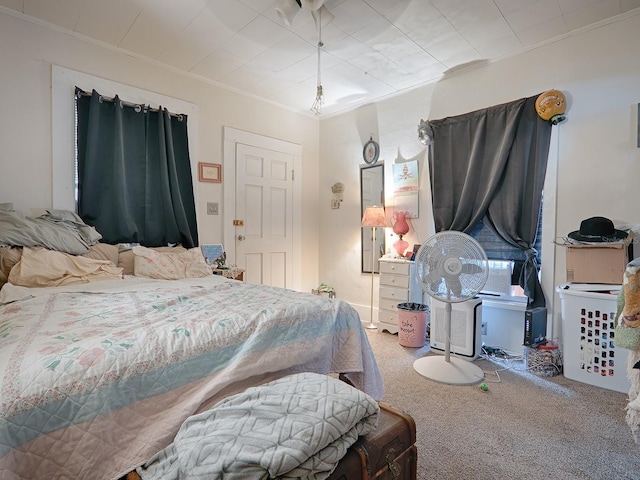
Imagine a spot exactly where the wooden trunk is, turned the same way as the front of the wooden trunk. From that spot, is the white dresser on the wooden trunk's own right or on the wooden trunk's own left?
on the wooden trunk's own left

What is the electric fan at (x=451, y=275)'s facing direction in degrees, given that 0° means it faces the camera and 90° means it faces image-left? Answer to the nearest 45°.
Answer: approximately 0°

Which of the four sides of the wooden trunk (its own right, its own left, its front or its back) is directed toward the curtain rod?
back

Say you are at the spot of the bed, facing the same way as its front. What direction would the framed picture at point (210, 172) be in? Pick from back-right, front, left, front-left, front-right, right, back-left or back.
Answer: back-left

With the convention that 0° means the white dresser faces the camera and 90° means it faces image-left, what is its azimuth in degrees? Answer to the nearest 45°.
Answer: approximately 45°

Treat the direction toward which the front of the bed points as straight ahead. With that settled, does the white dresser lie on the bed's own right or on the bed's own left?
on the bed's own left

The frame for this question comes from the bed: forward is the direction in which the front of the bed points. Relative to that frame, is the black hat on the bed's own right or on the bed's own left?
on the bed's own left

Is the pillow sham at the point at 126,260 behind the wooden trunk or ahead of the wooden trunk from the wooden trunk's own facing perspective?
behind

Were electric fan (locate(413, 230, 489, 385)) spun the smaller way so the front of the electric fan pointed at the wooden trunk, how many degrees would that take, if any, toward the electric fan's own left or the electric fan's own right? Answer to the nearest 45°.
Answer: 0° — it already faces it

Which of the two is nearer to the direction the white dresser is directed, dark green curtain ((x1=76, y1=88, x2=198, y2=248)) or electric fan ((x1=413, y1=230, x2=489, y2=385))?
the dark green curtain
